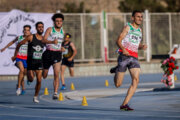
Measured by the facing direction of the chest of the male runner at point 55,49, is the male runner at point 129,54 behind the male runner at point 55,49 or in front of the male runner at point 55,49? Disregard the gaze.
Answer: in front

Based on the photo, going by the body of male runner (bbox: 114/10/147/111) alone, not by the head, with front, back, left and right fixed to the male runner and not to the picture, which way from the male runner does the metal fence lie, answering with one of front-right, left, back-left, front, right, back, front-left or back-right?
back-left

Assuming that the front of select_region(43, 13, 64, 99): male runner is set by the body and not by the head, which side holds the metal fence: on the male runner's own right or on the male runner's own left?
on the male runner's own left

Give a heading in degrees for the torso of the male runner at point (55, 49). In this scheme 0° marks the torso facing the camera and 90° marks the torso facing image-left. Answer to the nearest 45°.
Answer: approximately 315°

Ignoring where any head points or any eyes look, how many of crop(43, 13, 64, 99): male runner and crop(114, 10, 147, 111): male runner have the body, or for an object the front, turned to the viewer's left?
0

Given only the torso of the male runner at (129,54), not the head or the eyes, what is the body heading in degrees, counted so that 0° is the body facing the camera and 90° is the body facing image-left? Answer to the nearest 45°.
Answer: approximately 315°

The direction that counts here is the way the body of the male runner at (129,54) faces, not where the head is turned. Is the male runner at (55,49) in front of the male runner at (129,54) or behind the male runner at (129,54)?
behind
